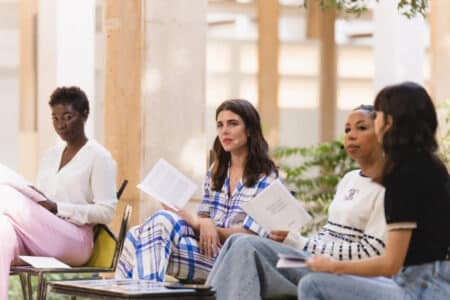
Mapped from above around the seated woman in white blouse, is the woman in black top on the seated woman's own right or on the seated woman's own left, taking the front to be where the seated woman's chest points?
on the seated woman's own left

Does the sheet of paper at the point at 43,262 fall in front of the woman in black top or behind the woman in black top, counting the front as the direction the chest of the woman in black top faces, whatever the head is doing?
in front

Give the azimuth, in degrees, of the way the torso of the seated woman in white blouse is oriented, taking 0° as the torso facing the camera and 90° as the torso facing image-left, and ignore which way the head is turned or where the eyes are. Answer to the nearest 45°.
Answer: approximately 45°

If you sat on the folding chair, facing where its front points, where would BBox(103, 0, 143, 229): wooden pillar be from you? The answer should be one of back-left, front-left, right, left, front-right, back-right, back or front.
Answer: right

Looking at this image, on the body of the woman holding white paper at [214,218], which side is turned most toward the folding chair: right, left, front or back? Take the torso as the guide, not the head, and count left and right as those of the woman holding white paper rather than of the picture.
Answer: right

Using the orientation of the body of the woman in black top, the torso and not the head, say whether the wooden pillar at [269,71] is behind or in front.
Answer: in front

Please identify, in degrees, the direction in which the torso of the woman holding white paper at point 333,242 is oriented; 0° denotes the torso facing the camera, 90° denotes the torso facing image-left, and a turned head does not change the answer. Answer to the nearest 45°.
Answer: approximately 45°

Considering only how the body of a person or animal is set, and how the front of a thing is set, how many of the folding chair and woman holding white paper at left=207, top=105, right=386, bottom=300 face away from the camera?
0

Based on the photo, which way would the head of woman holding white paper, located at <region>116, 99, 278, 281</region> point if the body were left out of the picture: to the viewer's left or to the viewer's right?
to the viewer's left

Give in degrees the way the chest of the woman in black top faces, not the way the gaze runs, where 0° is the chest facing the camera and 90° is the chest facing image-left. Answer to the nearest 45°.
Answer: approximately 135°
